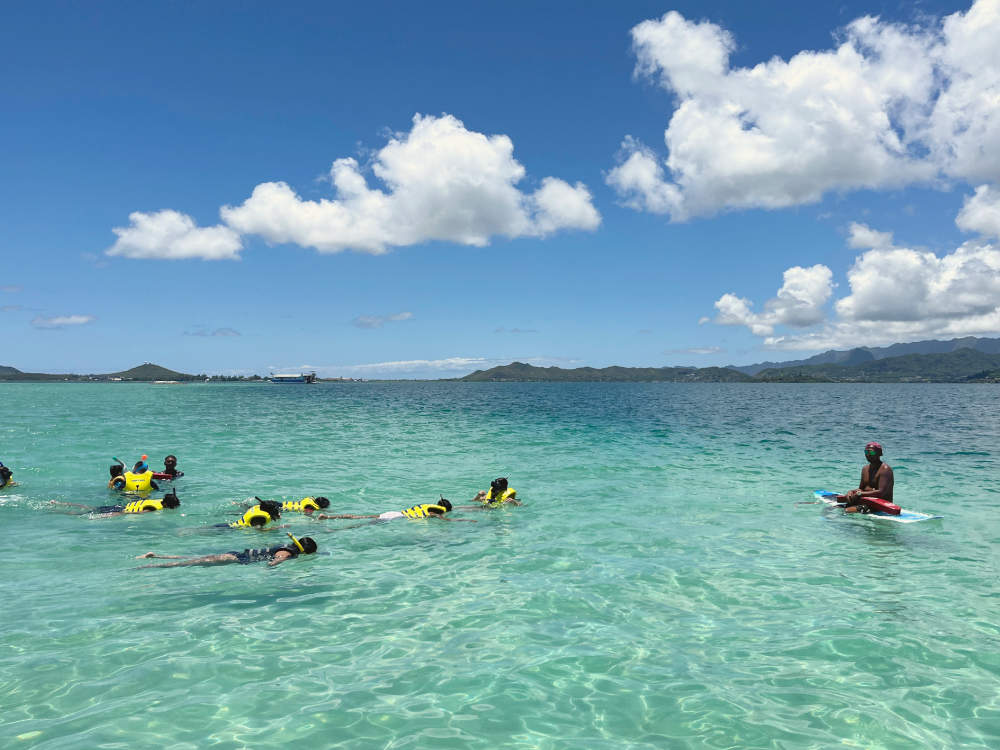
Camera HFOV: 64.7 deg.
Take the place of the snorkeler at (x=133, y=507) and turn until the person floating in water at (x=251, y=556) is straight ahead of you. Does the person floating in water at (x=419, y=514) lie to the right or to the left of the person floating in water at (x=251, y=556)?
left

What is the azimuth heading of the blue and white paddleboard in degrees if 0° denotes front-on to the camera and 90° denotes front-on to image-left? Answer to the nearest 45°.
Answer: approximately 90°

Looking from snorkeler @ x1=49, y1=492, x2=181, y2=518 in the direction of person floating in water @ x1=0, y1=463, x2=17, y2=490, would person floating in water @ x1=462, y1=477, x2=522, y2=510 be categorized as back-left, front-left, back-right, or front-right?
back-right

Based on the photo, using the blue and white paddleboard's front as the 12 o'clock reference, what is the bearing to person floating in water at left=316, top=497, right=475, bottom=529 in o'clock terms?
The person floating in water is roughly at 11 o'clock from the blue and white paddleboard.

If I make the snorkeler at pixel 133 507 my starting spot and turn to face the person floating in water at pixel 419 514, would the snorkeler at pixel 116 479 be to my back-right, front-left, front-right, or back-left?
back-left

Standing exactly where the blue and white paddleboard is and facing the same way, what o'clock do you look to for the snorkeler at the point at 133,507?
The snorkeler is roughly at 11 o'clock from the blue and white paddleboard.
